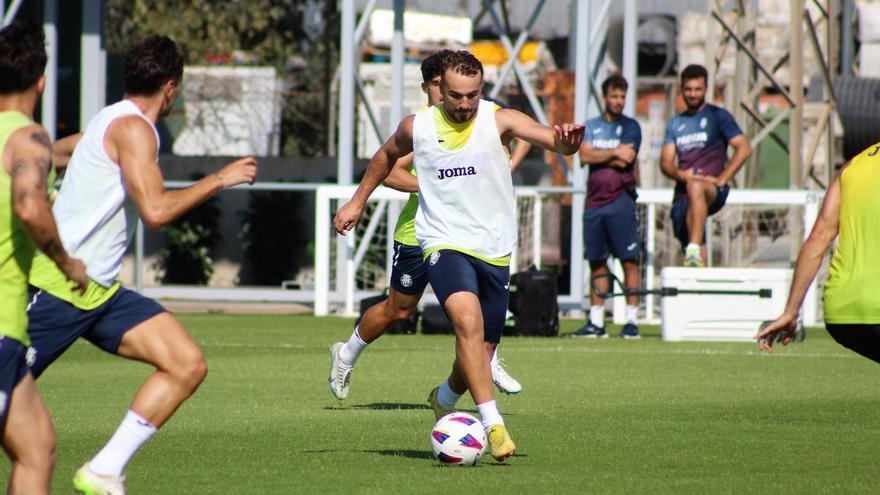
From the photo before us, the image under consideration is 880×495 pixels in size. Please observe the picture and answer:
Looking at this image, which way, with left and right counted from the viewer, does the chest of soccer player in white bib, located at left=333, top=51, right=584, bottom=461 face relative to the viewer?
facing the viewer

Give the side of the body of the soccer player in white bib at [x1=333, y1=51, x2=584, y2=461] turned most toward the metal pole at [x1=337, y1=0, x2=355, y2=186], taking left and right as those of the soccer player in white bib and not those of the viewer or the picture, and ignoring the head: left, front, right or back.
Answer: back

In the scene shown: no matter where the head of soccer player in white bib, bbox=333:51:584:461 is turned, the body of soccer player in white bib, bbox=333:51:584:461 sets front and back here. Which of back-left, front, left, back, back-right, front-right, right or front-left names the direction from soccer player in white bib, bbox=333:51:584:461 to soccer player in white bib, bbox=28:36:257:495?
front-right

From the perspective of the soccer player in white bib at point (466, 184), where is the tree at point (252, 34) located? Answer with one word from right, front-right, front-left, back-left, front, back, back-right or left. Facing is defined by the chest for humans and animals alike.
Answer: back

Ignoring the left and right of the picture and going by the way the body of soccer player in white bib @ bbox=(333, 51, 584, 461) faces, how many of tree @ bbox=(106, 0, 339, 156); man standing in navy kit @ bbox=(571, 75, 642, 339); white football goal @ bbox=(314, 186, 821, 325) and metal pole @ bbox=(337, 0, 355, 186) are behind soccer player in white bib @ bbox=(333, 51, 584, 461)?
4

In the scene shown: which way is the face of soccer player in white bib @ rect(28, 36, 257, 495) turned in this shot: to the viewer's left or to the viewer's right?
to the viewer's right

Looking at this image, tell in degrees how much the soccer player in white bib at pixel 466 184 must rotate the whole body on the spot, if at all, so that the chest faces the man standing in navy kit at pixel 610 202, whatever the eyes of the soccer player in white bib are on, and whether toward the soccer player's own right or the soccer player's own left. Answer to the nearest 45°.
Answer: approximately 180°

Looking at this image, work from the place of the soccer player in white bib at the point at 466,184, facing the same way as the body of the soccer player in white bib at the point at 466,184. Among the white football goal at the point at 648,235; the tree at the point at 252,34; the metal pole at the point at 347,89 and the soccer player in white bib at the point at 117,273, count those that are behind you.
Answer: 3

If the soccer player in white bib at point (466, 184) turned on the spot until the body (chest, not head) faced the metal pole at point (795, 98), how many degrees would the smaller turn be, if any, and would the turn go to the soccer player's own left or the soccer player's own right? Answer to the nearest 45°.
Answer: approximately 180°

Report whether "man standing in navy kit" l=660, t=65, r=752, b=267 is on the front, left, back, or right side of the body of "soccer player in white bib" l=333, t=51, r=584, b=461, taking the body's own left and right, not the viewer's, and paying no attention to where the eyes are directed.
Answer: back

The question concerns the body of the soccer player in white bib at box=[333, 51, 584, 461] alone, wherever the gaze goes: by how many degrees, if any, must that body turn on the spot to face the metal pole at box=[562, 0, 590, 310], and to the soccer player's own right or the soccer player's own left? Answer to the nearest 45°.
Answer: approximately 180°

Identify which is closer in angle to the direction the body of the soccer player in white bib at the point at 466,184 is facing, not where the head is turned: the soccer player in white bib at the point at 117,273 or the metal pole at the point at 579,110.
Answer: the soccer player in white bib

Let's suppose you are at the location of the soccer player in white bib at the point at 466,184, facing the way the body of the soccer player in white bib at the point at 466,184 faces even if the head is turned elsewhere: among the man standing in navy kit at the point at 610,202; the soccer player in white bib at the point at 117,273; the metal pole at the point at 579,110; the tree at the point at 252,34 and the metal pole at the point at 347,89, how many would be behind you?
4

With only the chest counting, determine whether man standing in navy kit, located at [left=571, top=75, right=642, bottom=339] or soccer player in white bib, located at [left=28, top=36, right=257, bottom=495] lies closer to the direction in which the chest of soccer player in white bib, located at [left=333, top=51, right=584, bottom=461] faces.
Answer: the soccer player in white bib

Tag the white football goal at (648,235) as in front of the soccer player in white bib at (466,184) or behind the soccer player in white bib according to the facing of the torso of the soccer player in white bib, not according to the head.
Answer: behind
